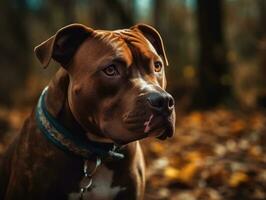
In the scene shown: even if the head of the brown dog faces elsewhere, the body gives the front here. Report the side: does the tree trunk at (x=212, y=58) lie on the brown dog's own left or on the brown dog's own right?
on the brown dog's own left

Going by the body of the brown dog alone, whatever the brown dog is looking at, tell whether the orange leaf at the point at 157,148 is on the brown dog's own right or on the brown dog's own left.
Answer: on the brown dog's own left

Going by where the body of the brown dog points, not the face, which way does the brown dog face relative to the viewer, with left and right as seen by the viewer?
facing the viewer and to the right of the viewer

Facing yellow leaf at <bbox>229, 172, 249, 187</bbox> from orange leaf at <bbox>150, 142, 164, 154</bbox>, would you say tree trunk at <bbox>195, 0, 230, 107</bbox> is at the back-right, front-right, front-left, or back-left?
back-left

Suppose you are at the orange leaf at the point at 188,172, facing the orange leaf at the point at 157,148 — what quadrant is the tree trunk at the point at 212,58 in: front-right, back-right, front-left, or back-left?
front-right

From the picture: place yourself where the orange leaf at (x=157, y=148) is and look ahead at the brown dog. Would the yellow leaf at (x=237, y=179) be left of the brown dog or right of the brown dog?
left
